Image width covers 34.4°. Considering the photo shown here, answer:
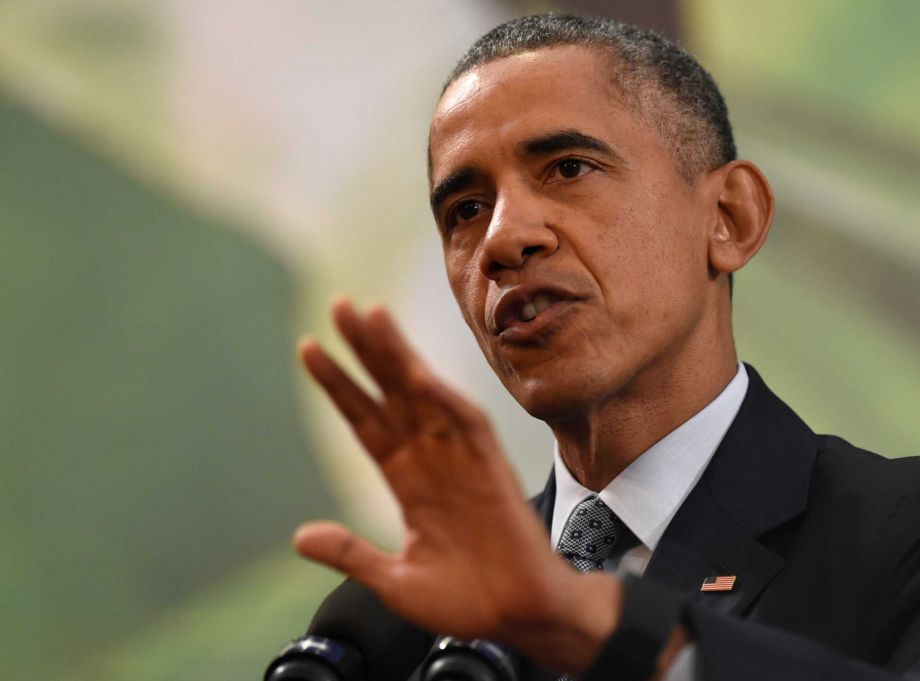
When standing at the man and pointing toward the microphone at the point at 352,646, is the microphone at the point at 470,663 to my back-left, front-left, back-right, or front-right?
front-left

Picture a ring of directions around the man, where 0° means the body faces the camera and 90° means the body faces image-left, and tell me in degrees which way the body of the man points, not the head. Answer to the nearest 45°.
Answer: approximately 45°

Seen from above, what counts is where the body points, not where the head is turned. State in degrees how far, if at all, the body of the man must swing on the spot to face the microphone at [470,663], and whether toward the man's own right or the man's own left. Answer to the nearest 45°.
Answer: approximately 45° to the man's own left

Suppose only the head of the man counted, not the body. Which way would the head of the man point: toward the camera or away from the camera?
toward the camera
